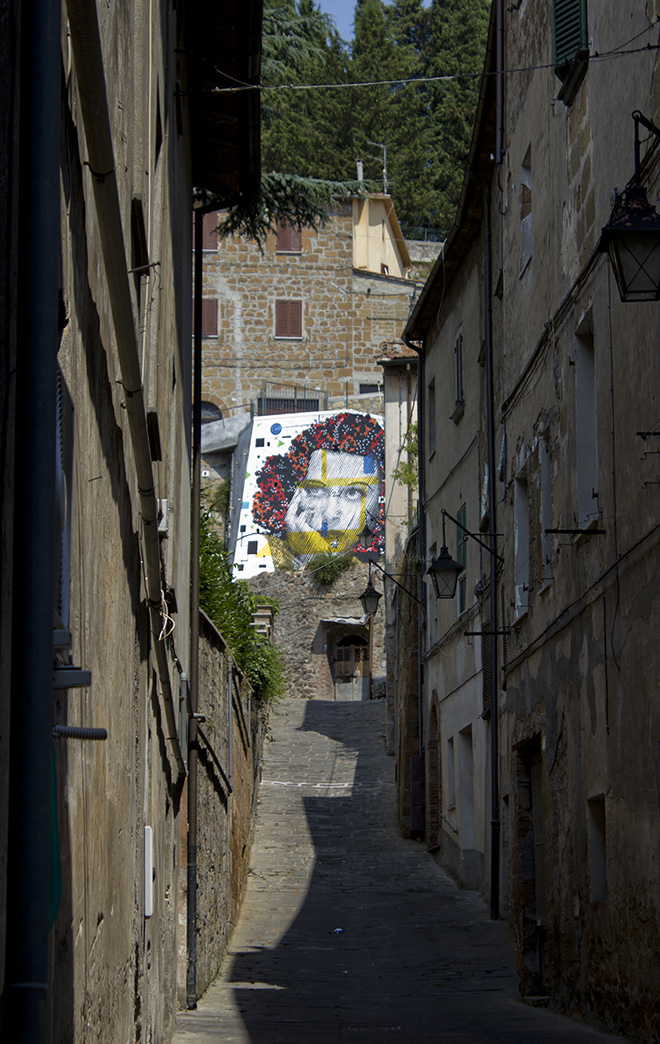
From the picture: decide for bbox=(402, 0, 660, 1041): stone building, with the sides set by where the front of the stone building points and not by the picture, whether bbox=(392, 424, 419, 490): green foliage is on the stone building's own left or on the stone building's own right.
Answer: on the stone building's own right

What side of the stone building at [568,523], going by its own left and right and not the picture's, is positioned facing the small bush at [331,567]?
right

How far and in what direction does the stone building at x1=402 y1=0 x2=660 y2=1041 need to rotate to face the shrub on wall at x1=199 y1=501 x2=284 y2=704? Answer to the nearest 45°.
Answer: approximately 45° to its right

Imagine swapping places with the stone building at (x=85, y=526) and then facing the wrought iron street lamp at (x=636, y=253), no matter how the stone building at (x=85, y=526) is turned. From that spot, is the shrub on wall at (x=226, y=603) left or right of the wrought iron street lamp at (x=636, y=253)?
left

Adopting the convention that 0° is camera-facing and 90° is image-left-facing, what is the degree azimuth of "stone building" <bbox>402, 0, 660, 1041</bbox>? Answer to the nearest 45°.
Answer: approximately 90°
